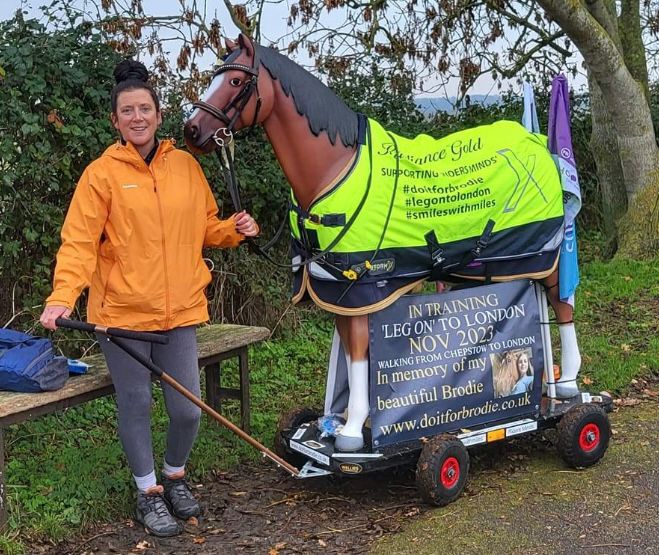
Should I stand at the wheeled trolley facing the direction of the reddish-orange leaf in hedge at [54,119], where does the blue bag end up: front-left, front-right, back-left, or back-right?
front-left

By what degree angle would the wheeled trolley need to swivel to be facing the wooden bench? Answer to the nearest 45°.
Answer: approximately 45° to its right

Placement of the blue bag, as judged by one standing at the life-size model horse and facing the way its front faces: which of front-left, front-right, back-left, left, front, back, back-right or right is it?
front-right

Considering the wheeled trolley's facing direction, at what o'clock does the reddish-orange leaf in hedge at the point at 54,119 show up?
The reddish-orange leaf in hedge is roughly at 2 o'clock from the wheeled trolley.

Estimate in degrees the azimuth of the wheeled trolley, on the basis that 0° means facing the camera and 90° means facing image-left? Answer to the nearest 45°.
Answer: approximately 45°

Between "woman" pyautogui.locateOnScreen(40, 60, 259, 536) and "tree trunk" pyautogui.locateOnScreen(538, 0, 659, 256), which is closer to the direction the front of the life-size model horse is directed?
the woman

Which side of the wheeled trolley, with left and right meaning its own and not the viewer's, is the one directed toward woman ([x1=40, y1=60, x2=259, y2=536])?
front

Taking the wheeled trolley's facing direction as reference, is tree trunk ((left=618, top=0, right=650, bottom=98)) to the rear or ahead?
to the rear

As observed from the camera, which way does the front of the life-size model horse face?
facing the viewer and to the left of the viewer

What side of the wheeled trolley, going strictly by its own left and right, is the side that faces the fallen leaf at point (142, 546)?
front

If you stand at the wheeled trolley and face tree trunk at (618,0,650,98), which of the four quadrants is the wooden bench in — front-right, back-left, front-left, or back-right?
back-left
